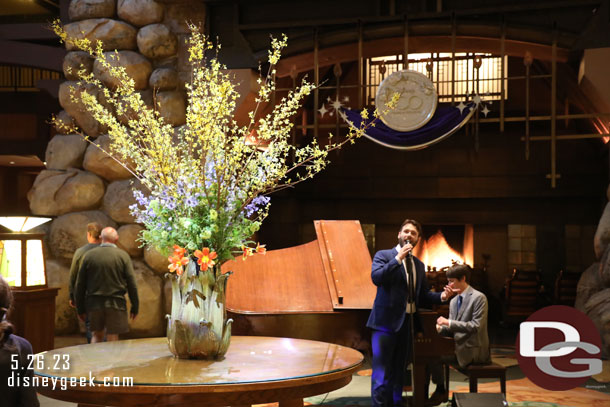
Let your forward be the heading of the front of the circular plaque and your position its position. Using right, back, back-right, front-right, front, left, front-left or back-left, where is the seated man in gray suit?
front

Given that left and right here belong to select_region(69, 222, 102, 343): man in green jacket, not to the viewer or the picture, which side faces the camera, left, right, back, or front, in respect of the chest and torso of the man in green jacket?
back

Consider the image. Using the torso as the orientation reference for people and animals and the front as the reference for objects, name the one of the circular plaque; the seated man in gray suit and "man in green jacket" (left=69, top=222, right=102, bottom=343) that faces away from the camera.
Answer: the man in green jacket

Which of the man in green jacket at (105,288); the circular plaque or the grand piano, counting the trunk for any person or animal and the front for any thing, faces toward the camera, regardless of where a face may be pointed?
the circular plaque

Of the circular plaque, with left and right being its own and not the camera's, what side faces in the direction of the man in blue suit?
front

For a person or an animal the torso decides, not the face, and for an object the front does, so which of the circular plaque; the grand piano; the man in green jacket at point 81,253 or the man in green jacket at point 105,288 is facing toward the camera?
the circular plaque

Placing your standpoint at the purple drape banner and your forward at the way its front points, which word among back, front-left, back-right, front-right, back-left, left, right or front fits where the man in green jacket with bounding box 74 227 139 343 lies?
front-right

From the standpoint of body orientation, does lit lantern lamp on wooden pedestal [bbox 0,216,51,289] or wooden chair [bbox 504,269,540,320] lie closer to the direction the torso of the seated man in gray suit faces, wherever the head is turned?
the lit lantern lamp on wooden pedestal

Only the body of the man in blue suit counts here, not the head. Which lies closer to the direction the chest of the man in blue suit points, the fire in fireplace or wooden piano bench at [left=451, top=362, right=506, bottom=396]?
the wooden piano bench

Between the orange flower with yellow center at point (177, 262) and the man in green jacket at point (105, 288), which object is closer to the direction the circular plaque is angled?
the orange flower with yellow center

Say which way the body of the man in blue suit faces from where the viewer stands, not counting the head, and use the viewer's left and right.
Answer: facing the viewer and to the right of the viewer

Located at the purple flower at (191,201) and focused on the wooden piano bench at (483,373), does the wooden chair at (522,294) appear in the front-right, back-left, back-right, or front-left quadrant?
front-left

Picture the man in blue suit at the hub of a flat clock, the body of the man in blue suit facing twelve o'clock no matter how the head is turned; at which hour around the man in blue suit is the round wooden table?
The round wooden table is roughly at 2 o'clock from the man in blue suit.

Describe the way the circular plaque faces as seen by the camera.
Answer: facing the viewer

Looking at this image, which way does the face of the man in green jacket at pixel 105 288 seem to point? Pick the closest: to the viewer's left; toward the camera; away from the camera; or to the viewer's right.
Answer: away from the camera

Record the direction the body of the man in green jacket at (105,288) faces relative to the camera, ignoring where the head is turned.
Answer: away from the camera

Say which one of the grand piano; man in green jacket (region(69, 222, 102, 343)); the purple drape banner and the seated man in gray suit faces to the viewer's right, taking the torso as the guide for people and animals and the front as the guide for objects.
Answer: the grand piano
